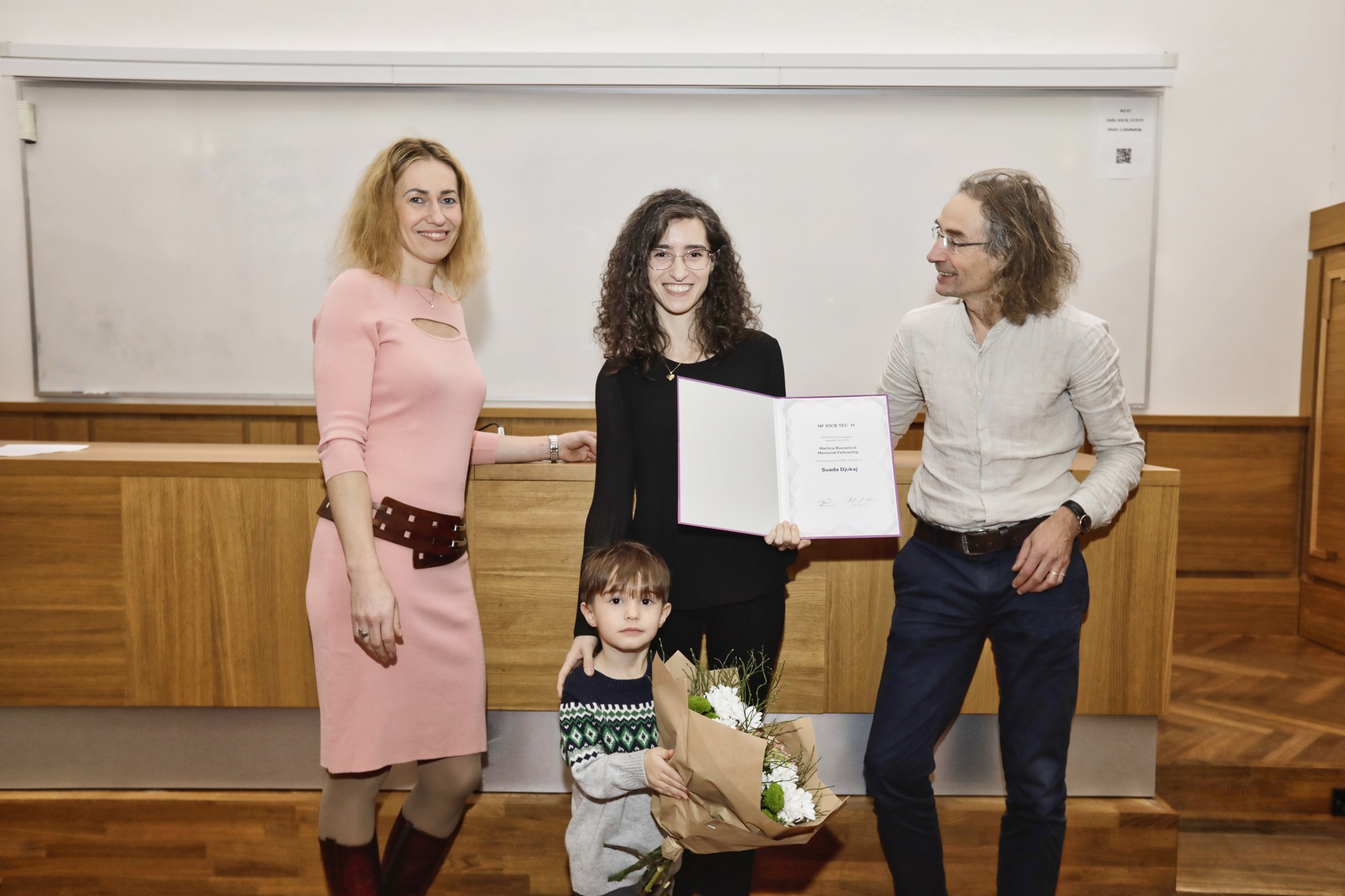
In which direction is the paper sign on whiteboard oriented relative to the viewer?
toward the camera

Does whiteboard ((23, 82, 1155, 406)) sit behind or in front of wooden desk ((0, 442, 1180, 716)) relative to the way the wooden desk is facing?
behind

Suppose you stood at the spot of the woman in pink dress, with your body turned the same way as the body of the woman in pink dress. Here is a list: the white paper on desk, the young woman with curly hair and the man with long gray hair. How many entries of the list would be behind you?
1

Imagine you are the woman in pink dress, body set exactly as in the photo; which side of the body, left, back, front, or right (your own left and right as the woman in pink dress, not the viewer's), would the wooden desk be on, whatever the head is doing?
back

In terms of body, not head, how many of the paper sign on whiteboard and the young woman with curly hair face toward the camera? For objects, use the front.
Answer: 2

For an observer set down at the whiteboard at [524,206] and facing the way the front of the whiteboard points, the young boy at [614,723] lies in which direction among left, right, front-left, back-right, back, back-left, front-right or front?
front

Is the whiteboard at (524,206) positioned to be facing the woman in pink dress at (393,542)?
yes

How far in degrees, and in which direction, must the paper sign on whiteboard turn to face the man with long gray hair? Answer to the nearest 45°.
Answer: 0° — it already faces them

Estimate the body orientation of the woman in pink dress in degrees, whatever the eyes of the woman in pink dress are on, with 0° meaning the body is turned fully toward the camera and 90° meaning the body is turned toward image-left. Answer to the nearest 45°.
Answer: approximately 315°

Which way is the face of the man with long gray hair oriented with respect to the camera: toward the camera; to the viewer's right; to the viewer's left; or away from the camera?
to the viewer's left

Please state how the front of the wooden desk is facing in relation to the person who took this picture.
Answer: facing the viewer

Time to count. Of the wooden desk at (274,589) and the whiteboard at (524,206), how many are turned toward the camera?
2

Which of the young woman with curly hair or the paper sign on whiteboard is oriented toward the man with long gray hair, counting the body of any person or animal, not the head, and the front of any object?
the paper sign on whiteboard

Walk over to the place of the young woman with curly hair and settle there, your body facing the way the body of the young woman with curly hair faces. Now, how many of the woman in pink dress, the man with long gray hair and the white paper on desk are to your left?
1

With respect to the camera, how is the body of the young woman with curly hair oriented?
toward the camera
